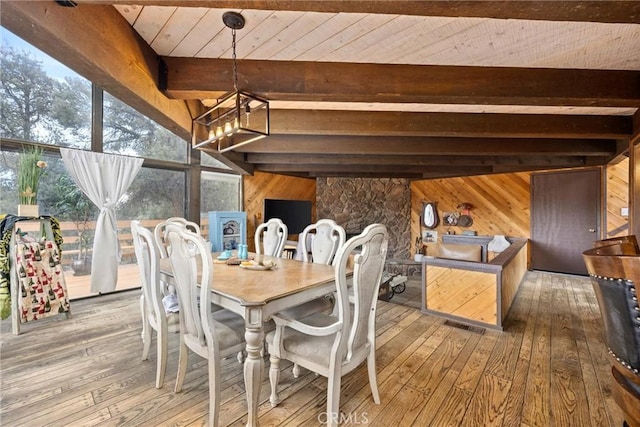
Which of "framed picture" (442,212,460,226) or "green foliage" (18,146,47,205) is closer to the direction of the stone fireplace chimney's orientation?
the green foliage

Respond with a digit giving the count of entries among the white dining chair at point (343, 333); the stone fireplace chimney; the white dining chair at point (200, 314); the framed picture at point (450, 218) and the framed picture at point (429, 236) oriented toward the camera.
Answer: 3

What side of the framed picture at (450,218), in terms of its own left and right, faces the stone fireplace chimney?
right

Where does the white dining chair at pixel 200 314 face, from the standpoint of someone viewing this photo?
facing away from the viewer and to the right of the viewer

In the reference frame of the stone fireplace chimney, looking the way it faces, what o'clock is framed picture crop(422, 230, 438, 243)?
The framed picture is roughly at 9 o'clock from the stone fireplace chimney.

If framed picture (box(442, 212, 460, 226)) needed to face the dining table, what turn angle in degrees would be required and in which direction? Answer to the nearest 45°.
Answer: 0° — it already faces it

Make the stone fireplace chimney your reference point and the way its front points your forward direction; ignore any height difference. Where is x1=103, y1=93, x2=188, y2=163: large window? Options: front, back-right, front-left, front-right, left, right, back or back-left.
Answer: front-right

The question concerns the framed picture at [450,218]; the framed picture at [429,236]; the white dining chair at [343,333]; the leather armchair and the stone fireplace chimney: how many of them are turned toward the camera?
3

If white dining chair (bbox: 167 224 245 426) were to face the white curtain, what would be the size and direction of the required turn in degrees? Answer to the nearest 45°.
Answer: approximately 90° to its left

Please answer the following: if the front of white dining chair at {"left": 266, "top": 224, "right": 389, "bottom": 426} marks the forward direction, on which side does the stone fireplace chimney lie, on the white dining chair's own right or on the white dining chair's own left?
on the white dining chair's own right
